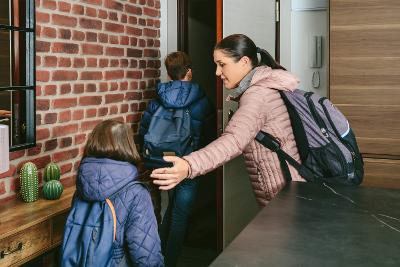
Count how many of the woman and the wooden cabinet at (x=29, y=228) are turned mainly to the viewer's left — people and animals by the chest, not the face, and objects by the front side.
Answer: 1

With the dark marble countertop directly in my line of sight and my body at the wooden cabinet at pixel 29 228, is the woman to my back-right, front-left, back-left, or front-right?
front-left

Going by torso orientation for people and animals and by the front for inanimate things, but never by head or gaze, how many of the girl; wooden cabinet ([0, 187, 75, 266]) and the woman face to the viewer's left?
1

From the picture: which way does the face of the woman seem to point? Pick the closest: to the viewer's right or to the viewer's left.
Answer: to the viewer's left

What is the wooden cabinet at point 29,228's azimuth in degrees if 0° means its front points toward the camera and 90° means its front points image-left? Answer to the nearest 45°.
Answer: approximately 315°

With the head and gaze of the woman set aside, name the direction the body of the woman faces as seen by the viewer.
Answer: to the viewer's left

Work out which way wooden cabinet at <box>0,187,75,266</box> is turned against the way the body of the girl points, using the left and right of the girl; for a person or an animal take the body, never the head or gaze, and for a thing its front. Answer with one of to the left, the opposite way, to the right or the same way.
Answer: to the right

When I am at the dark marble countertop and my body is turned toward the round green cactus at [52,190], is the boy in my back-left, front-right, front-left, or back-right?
front-right

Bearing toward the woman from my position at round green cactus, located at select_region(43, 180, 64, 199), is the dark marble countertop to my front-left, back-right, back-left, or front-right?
front-right

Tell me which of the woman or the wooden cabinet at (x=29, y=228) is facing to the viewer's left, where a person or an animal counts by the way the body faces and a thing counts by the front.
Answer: the woman

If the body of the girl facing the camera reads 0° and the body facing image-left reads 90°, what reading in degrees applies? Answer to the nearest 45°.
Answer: approximately 225°
